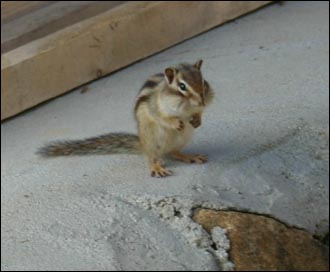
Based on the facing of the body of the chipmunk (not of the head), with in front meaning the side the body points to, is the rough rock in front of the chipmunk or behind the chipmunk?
in front

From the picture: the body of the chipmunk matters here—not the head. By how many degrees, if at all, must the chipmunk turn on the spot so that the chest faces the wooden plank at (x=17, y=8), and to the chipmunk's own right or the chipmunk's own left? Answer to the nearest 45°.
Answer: approximately 135° to the chipmunk's own left

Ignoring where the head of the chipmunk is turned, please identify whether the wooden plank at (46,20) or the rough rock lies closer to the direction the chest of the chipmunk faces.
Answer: the rough rock

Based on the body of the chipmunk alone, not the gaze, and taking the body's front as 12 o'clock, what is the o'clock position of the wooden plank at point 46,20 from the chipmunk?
The wooden plank is roughly at 7 o'clock from the chipmunk.

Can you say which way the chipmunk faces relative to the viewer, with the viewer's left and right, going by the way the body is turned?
facing the viewer and to the right of the viewer
